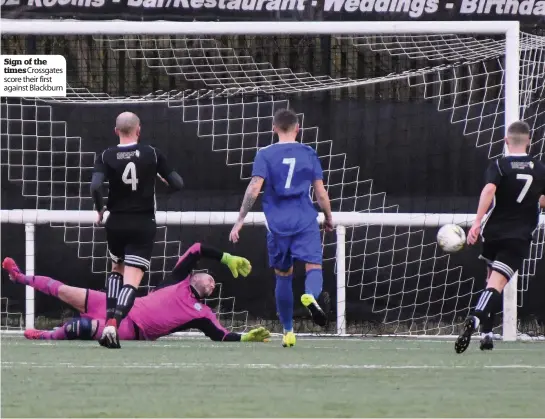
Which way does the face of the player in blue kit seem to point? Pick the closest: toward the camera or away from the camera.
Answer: away from the camera

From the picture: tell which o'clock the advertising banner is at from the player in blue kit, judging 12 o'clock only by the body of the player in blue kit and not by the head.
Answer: The advertising banner is roughly at 12 o'clock from the player in blue kit.

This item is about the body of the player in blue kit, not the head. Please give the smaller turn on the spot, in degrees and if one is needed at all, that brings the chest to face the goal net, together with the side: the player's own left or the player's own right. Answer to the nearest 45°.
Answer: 0° — they already face it

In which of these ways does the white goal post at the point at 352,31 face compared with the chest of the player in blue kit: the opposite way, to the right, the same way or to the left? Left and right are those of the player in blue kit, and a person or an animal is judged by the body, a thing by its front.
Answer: the opposite way

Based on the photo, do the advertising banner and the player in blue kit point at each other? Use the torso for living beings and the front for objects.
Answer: yes

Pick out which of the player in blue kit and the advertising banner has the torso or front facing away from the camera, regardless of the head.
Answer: the player in blue kit

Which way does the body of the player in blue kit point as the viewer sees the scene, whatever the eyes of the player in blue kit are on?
away from the camera

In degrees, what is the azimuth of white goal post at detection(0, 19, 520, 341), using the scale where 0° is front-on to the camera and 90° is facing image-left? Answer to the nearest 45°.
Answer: approximately 0°

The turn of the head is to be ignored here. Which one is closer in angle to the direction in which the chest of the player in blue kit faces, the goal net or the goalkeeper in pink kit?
the goal net

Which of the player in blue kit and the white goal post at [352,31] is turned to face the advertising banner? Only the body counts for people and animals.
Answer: the player in blue kit

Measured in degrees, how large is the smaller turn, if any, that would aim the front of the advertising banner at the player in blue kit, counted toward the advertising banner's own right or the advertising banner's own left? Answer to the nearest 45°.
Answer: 0° — it already faces them

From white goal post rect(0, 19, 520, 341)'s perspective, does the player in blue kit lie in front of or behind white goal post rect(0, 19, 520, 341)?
in front

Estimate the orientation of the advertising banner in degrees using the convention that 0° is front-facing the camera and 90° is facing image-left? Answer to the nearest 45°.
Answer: approximately 0°

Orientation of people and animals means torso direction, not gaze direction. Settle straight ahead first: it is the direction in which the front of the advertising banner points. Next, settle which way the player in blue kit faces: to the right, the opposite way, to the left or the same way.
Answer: the opposite way

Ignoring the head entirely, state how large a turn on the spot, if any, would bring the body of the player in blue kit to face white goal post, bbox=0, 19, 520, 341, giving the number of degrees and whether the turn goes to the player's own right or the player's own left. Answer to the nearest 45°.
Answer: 0° — they already face it
